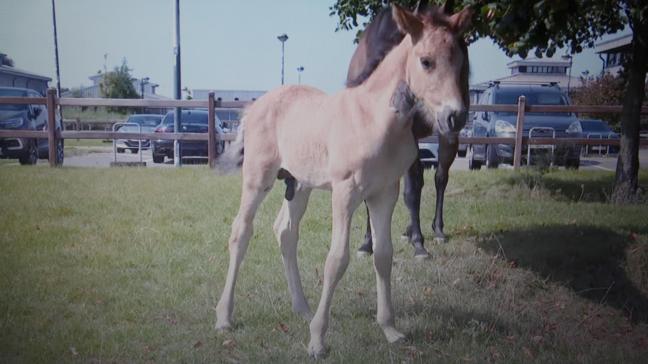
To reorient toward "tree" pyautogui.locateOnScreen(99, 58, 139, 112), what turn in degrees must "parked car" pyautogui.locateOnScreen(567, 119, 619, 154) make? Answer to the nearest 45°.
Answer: approximately 135° to its right

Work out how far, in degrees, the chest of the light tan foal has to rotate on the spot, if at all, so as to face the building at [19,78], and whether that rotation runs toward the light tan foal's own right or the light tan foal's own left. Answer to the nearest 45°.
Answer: approximately 135° to the light tan foal's own right

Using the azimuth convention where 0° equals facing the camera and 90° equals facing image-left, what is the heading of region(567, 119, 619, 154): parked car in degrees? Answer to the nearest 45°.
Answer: approximately 315°

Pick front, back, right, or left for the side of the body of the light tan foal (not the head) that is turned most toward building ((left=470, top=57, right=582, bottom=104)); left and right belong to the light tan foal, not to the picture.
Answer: left

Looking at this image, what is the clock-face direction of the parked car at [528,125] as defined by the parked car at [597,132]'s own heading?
the parked car at [528,125] is roughly at 3 o'clock from the parked car at [597,132].

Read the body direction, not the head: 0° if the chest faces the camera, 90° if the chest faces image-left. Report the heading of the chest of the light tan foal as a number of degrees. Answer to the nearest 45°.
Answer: approximately 315°

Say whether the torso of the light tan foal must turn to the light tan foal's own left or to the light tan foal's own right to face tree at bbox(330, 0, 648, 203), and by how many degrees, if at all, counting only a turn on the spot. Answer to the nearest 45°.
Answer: approximately 90° to the light tan foal's own left

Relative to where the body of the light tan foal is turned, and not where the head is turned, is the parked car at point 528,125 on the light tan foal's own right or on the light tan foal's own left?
on the light tan foal's own left

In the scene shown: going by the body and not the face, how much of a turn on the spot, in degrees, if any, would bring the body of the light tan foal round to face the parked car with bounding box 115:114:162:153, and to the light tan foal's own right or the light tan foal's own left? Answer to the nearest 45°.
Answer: approximately 180°

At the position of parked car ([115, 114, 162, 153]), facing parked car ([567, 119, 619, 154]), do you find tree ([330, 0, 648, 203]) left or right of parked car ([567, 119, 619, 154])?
right

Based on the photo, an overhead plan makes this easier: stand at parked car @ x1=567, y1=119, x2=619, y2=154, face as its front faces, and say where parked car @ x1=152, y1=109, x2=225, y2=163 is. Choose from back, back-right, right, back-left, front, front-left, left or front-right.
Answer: right

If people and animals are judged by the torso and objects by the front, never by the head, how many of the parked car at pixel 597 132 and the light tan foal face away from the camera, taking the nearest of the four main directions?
0

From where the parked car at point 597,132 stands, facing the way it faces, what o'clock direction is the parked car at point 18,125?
the parked car at point 18,125 is roughly at 2 o'clock from the parked car at point 597,132.
